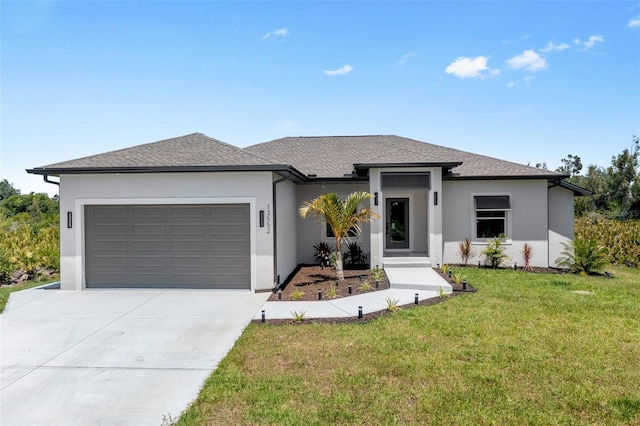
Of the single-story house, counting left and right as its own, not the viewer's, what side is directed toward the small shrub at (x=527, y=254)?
left

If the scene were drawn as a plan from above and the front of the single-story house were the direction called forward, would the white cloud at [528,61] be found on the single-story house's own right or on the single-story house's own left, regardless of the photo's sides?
on the single-story house's own left

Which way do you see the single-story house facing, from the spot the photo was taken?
facing the viewer

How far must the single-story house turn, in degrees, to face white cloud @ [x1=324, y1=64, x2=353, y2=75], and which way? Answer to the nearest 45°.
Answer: approximately 135° to its left
